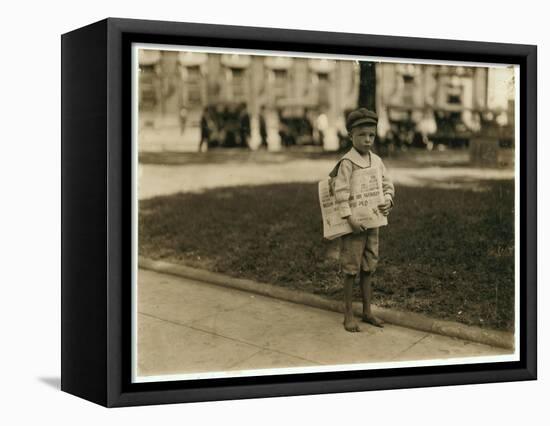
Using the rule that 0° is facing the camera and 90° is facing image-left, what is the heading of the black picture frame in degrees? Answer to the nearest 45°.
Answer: approximately 315°
